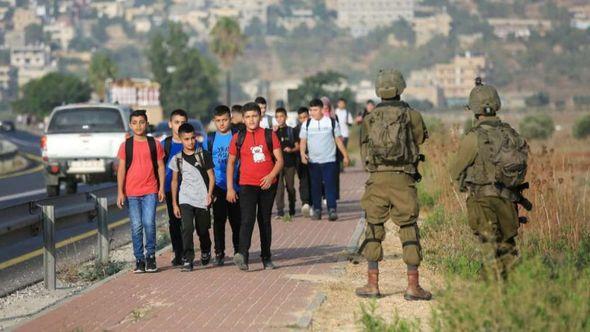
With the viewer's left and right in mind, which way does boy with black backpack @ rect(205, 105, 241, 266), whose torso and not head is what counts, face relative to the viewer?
facing the viewer

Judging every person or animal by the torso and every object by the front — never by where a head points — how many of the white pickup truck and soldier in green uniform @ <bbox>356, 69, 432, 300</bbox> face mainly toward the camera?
0

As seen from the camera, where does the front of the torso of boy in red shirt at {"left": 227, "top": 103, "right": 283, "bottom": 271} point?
toward the camera

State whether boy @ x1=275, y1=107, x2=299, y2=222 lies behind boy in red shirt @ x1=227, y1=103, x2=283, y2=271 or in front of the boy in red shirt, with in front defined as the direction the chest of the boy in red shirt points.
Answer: behind

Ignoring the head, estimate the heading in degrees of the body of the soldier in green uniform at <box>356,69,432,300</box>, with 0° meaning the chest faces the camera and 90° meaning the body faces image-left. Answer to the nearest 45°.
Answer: approximately 180°

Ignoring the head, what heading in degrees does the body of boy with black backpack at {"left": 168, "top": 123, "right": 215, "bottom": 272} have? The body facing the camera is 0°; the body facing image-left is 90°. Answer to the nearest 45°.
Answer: approximately 0°

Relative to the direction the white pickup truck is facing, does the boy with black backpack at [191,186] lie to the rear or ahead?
to the rear

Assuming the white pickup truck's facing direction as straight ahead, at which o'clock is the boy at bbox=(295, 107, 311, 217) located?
The boy is roughly at 5 o'clock from the white pickup truck.

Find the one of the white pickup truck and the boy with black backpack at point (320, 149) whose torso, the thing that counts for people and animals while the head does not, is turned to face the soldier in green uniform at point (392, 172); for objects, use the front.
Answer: the boy with black backpack

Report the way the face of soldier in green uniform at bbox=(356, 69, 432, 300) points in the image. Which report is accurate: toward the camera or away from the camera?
away from the camera

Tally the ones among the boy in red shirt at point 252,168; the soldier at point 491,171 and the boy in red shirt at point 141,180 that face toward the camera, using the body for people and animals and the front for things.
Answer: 2
